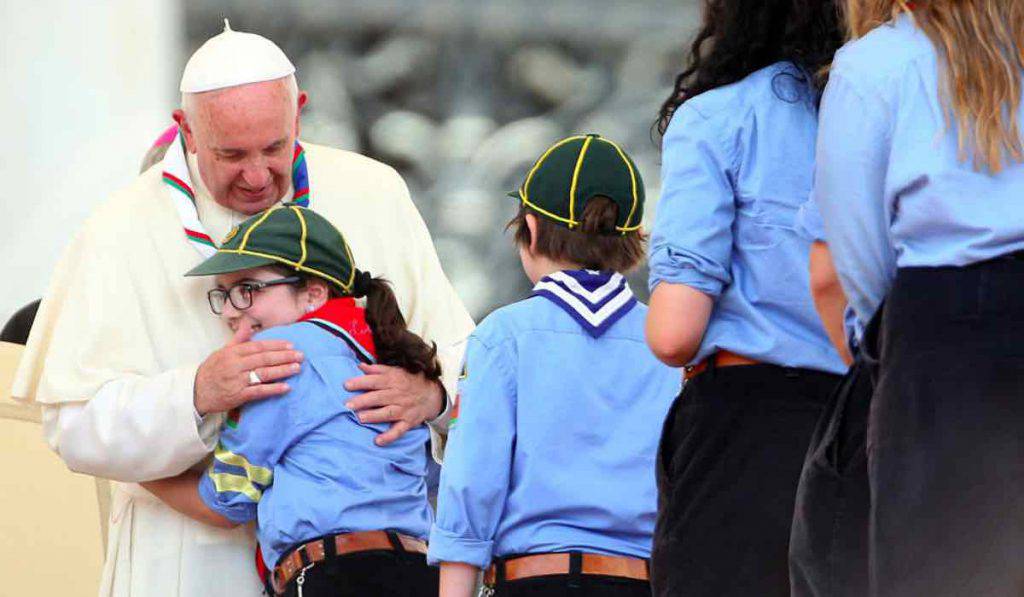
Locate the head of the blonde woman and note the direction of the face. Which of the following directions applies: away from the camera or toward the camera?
away from the camera

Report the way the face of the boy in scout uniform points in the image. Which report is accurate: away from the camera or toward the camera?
away from the camera

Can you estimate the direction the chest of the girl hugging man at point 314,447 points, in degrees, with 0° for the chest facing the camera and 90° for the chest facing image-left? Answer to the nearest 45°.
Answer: approximately 135°

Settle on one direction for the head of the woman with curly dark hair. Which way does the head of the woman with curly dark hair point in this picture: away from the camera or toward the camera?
away from the camera

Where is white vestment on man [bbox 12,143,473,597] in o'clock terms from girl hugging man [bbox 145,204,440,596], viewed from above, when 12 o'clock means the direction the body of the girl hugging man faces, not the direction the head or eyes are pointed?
The white vestment on man is roughly at 12 o'clock from the girl hugging man.

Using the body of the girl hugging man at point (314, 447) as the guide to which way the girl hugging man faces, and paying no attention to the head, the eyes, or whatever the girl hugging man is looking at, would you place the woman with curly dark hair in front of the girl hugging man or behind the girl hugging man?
behind

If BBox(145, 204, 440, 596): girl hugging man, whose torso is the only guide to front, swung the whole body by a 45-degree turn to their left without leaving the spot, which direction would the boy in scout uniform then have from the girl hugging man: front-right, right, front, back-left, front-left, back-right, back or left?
back-left

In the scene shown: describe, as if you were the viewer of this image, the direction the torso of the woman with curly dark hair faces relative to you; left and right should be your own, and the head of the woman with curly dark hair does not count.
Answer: facing away from the viewer and to the left of the viewer
